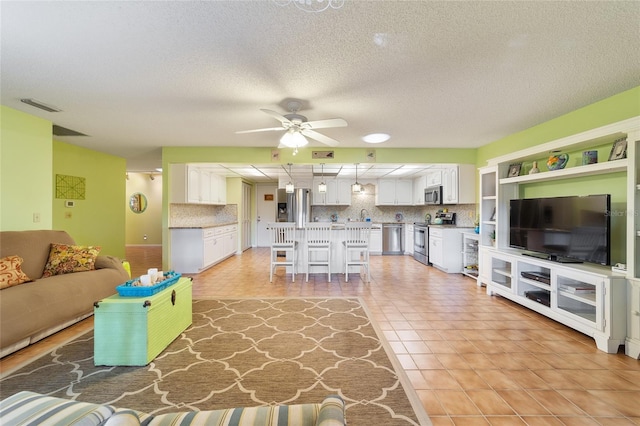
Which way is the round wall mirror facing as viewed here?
toward the camera

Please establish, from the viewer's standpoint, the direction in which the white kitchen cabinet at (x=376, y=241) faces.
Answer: facing the viewer

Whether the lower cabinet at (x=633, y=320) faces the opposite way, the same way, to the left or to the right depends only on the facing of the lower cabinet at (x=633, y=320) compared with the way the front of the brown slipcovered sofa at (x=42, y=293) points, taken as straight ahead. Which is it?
the opposite way

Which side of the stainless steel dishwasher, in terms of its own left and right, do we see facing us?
front

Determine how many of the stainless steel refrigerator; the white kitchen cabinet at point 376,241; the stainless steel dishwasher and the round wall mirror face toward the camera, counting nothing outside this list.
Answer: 4

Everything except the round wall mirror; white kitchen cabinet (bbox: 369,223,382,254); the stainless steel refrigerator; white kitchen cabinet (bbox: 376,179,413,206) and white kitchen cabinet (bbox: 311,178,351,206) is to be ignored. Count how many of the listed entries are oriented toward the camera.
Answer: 5

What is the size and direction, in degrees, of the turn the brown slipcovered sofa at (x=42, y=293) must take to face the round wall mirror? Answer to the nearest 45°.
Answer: approximately 135° to its left

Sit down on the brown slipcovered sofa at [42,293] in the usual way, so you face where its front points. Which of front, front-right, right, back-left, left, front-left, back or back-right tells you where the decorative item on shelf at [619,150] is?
front

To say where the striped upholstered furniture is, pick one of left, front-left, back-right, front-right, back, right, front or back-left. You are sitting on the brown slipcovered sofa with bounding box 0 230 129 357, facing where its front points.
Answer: front-right

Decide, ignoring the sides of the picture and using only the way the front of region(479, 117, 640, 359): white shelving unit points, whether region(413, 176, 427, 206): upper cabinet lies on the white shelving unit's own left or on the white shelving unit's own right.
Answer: on the white shelving unit's own right

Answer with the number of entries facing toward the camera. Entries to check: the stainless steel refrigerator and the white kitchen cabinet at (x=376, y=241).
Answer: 2

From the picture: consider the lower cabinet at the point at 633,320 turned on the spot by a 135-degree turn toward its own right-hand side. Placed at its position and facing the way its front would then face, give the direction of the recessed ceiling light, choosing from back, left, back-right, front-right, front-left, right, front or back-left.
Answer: left

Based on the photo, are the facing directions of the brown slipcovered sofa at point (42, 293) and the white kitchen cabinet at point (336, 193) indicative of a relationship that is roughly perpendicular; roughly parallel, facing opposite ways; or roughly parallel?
roughly perpendicular

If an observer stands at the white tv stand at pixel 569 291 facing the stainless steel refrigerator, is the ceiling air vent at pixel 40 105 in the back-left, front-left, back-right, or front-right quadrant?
front-left

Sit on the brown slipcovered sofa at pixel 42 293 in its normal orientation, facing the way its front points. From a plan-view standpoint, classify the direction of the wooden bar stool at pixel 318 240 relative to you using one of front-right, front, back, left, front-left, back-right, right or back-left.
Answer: front-left
